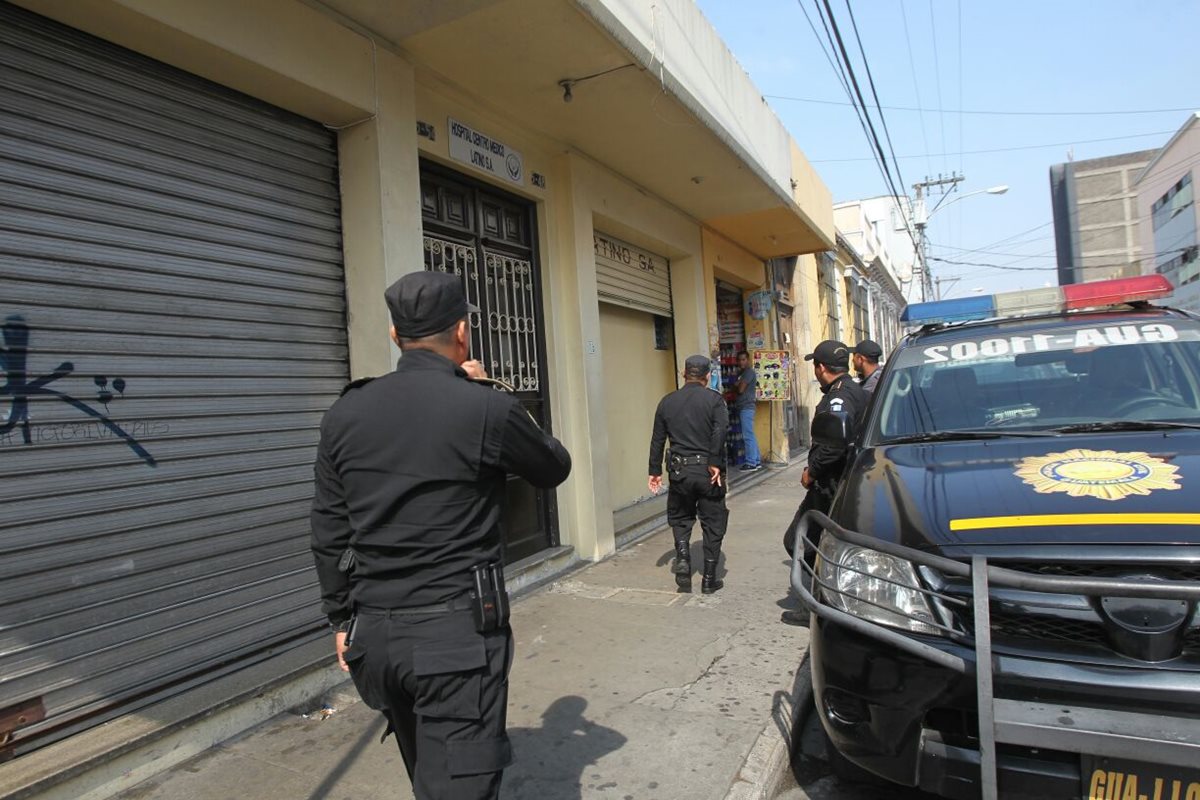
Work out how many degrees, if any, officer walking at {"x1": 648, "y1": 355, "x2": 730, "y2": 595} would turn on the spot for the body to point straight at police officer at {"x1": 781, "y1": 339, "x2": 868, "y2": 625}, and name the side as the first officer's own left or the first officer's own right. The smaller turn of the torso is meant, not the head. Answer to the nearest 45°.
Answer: approximately 135° to the first officer's own right

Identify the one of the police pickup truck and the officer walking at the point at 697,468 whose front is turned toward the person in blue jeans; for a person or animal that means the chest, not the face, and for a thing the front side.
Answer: the officer walking

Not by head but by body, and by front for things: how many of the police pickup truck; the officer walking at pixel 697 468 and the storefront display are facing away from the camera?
1

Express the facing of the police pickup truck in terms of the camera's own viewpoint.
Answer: facing the viewer

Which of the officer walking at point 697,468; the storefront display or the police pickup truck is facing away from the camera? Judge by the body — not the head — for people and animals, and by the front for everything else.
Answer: the officer walking

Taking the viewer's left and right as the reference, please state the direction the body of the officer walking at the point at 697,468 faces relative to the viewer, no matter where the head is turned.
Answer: facing away from the viewer

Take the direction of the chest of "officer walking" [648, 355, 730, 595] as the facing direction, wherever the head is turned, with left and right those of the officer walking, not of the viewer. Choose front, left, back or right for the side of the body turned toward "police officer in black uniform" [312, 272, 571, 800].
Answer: back

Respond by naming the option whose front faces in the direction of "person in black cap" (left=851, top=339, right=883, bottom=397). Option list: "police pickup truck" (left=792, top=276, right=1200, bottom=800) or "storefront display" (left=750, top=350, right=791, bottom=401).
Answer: the storefront display

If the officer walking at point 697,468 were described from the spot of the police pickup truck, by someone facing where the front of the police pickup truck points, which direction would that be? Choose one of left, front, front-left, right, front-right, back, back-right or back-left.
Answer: back-right

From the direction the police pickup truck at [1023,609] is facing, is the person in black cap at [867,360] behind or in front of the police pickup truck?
behind

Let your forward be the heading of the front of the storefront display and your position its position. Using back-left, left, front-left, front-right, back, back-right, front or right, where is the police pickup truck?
front

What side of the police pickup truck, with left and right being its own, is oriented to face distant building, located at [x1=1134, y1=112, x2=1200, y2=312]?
back

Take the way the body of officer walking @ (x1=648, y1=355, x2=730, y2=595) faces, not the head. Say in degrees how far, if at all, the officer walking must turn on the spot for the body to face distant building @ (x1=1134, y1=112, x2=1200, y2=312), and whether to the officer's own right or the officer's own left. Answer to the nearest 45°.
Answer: approximately 45° to the officer's own right
